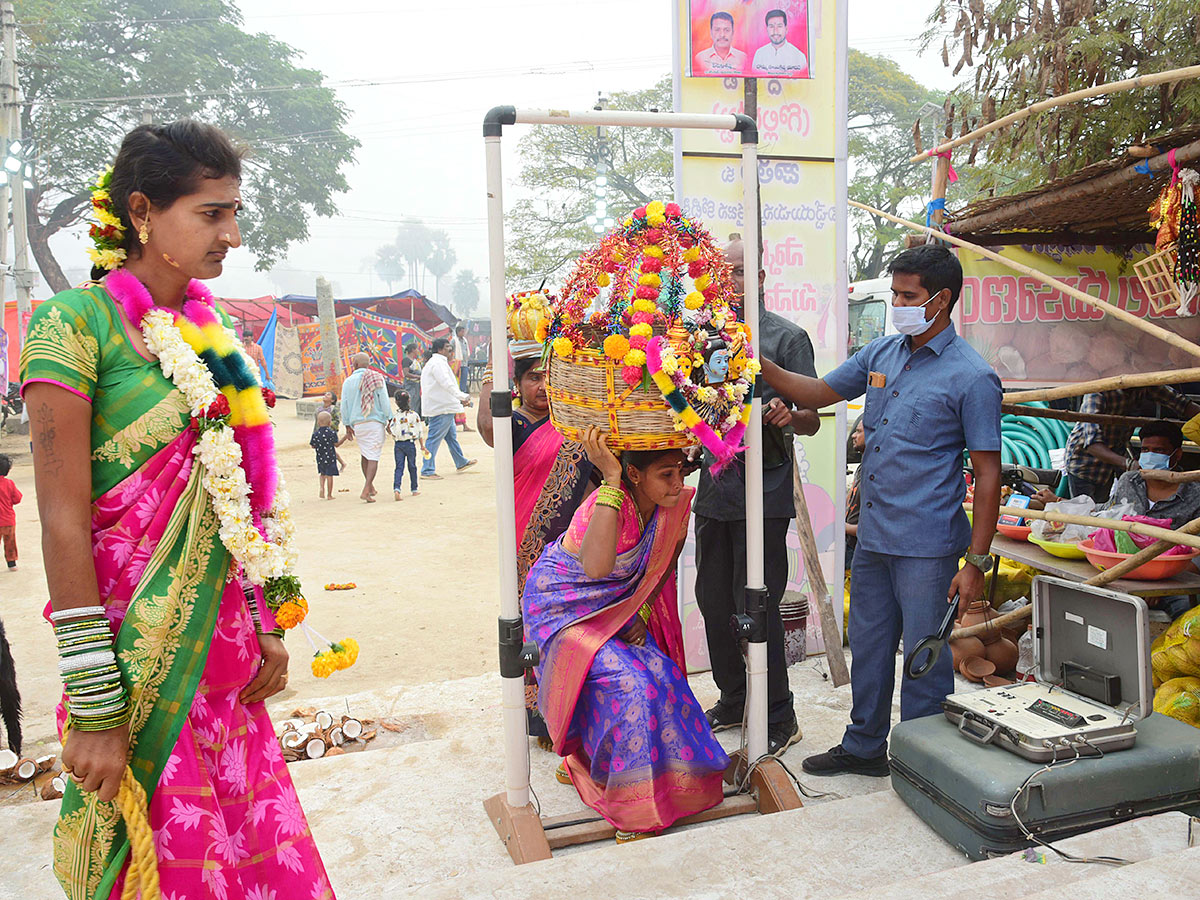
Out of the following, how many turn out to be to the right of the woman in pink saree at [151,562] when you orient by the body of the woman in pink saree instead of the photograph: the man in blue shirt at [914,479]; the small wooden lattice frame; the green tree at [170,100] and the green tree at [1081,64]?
0

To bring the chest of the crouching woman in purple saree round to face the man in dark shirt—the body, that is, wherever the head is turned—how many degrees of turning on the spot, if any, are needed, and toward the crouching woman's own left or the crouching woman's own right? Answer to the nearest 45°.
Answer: approximately 90° to the crouching woman's own left

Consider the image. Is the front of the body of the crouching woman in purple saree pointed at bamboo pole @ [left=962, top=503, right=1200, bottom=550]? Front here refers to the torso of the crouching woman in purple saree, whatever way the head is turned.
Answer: no

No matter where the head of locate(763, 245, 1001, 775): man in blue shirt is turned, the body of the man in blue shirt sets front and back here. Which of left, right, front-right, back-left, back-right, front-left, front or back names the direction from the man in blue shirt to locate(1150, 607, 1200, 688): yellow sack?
back

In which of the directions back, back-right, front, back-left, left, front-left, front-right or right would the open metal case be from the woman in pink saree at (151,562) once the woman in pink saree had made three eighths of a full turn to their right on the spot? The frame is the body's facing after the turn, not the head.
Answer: back

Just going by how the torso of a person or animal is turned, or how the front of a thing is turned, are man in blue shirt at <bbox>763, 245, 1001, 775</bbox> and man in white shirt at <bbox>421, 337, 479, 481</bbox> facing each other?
no

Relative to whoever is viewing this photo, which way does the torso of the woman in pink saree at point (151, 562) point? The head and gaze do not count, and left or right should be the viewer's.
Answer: facing the viewer and to the right of the viewer

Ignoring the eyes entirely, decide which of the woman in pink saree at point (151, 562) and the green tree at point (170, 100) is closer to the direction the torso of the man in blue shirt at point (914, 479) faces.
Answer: the woman in pink saree

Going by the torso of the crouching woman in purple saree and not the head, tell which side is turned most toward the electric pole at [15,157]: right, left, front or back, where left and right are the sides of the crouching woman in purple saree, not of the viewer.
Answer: back

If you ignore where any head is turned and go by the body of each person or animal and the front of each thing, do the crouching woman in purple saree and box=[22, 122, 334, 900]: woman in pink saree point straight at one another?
no

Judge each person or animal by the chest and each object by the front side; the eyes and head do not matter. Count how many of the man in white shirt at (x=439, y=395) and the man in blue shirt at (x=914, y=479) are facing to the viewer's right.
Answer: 1

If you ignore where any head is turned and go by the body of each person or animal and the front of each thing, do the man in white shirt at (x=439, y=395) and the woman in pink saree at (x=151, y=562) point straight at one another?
no

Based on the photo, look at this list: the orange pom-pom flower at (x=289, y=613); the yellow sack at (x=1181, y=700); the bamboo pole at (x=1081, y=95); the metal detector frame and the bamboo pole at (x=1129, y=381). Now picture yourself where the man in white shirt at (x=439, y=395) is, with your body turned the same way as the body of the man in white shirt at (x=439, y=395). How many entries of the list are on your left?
0

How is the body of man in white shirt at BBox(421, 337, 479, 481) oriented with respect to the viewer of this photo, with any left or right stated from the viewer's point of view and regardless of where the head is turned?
facing to the right of the viewer

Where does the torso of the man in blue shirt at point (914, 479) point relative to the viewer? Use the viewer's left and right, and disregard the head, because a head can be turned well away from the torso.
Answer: facing the viewer and to the left of the viewer

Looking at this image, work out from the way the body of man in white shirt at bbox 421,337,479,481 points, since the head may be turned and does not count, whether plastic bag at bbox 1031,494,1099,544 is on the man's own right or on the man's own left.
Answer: on the man's own right
